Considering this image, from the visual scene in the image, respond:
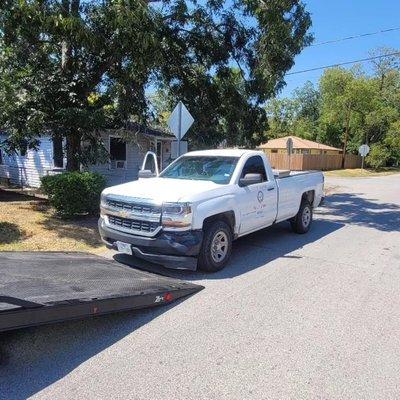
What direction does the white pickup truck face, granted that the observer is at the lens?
facing the viewer and to the left of the viewer

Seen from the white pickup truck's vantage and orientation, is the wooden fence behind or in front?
behind

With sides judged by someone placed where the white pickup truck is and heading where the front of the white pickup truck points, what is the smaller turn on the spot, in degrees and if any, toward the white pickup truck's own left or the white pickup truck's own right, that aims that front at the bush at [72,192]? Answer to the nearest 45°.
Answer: approximately 90° to the white pickup truck's own right

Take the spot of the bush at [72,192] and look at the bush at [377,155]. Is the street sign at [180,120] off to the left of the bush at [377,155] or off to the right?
right

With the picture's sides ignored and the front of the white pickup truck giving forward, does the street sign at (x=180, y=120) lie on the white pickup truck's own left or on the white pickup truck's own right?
on the white pickup truck's own right

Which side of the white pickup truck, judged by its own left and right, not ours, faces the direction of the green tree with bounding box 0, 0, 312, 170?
right

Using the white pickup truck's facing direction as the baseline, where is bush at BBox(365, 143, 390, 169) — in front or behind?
behind
